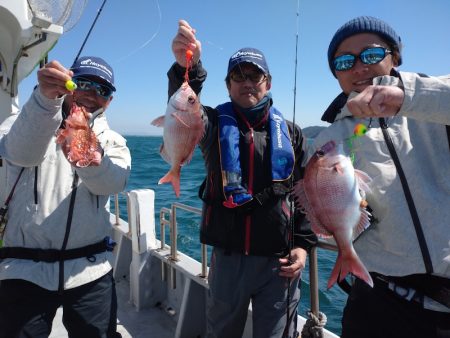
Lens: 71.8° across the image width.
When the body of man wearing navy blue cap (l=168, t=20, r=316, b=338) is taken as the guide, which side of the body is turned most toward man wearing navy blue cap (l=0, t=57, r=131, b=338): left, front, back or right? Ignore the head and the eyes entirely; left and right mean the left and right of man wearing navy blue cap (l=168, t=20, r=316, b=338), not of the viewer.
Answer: right

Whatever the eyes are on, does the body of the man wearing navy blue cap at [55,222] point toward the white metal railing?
no

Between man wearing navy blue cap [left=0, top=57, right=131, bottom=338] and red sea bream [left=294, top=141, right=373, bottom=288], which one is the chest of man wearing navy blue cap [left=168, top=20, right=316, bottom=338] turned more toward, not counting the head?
the red sea bream

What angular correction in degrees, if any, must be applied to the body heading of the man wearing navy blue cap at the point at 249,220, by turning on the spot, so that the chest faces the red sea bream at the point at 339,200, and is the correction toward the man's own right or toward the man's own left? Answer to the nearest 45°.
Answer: approximately 45° to the man's own left

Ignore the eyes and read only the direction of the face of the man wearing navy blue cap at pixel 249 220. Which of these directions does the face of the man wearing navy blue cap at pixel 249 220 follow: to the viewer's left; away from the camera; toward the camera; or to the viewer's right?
toward the camera

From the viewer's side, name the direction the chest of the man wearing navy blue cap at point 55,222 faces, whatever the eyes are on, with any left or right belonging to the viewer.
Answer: facing the viewer

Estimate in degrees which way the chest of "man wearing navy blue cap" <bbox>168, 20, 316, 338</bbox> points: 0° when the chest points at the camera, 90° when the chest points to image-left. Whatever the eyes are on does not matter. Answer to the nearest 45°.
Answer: approximately 0°

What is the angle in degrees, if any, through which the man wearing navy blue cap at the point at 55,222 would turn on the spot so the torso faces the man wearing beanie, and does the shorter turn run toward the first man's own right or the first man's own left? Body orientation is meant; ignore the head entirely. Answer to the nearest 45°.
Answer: approximately 45° to the first man's own left

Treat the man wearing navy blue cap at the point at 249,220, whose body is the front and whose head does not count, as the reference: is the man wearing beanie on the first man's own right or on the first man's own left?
on the first man's own left
